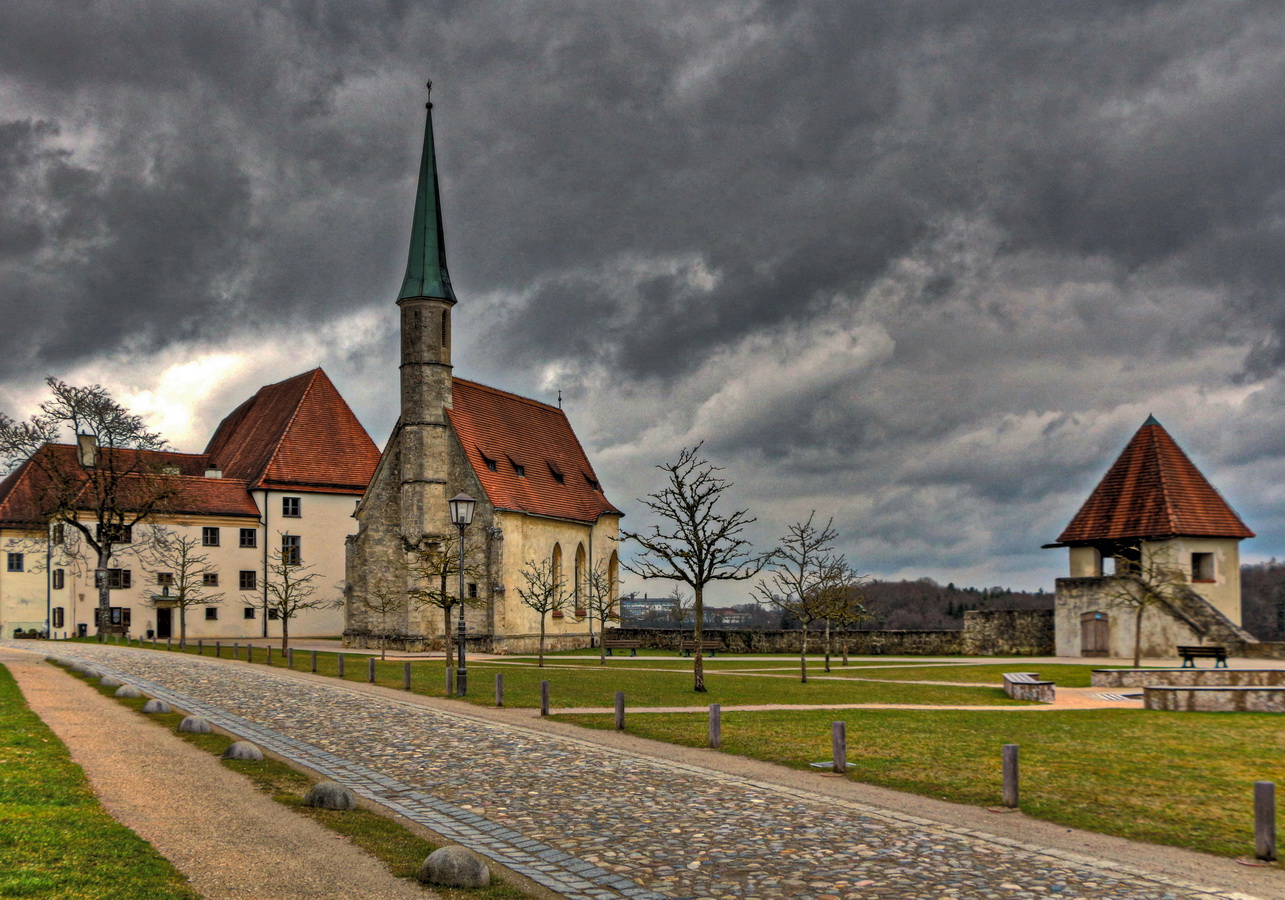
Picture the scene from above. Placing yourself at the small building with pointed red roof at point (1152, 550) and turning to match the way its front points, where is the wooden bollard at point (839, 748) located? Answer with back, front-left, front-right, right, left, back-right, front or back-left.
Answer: front

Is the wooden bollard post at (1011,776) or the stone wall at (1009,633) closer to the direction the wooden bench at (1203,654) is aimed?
the wooden bollard post

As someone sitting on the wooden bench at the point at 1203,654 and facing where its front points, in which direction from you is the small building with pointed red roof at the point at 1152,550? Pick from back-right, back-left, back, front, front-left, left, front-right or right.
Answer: back

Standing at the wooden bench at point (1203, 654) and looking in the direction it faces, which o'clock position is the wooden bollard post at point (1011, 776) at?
The wooden bollard post is roughly at 12 o'clock from the wooden bench.

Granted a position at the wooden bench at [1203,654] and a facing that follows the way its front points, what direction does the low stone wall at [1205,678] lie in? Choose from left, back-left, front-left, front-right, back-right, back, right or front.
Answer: front

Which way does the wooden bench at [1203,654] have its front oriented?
toward the camera

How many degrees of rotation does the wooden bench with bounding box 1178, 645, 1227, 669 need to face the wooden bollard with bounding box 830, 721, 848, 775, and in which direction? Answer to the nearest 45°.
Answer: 0° — it already faces it

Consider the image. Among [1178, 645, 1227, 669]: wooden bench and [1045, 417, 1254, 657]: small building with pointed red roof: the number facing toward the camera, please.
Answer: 2

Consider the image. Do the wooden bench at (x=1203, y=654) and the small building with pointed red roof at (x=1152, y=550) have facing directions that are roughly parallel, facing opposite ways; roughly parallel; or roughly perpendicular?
roughly parallel

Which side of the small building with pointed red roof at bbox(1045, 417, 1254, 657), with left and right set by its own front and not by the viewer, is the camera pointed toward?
front

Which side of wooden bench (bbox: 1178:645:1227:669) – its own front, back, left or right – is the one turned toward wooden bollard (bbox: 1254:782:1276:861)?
front

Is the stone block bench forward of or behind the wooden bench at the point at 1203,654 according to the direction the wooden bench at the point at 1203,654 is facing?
forward

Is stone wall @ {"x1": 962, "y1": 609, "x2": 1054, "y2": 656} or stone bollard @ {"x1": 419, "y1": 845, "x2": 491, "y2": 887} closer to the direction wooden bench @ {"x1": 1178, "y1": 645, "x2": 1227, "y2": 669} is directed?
the stone bollard
